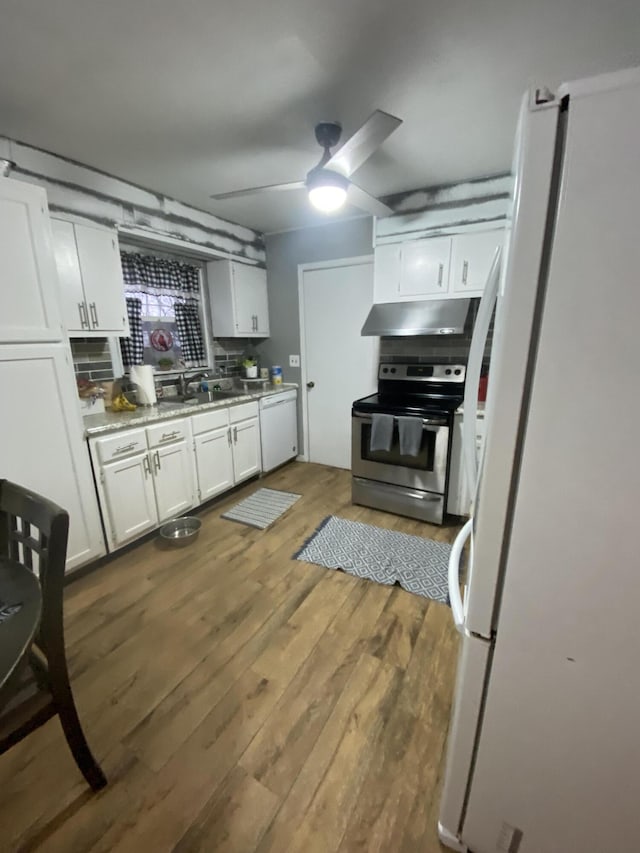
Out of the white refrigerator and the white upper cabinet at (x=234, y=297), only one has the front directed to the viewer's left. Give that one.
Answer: the white refrigerator

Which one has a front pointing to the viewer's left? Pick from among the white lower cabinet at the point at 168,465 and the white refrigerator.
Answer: the white refrigerator

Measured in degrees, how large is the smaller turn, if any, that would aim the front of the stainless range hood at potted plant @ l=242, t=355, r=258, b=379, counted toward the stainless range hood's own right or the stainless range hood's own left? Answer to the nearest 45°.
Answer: approximately 45° to the stainless range hood's own right

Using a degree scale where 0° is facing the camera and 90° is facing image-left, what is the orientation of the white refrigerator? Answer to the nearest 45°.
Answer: approximately 90°

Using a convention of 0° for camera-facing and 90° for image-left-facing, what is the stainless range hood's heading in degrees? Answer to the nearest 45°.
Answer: approximately 45°

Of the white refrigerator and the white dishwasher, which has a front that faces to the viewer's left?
the white refrigerator

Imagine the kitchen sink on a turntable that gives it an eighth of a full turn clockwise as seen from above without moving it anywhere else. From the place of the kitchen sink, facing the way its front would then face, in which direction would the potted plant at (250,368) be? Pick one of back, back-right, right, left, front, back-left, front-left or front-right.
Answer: back-left

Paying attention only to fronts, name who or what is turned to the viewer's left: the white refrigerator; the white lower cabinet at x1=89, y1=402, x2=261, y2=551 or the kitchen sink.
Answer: the white refrigerator

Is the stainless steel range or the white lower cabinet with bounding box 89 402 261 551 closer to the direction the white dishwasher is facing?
the stainless steel range

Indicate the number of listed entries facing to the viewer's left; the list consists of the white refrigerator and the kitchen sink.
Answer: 1
